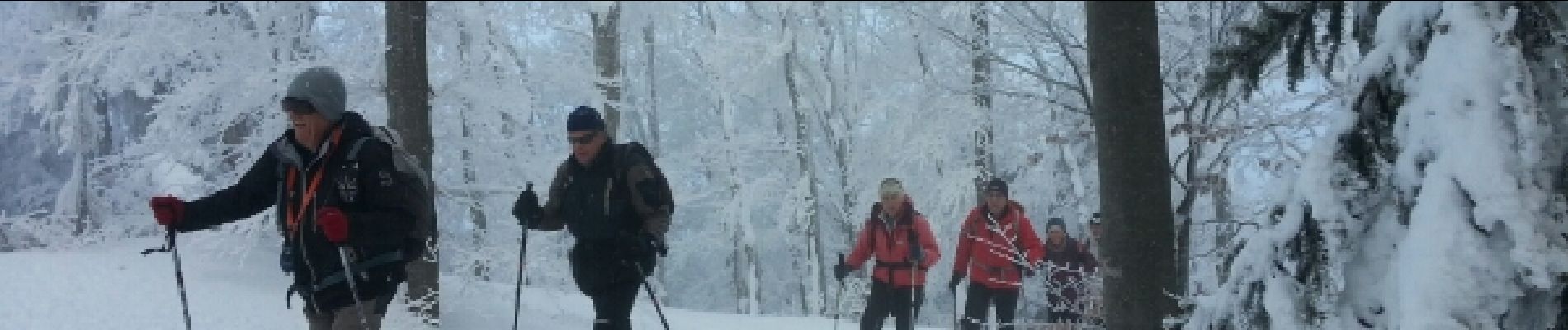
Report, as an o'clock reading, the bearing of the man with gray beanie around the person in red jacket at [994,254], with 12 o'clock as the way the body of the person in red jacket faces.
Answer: The man with gray beanie is roughly at 1 o'clock from the person in red jacket.

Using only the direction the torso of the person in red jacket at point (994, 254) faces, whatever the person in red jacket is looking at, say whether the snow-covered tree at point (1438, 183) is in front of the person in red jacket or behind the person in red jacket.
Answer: in front

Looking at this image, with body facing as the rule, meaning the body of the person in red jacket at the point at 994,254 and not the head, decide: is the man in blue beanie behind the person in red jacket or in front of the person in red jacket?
in front

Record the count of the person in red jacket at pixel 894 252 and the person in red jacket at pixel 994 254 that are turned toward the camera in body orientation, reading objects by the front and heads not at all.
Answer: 2

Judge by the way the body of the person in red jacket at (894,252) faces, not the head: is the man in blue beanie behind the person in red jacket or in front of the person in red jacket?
in front

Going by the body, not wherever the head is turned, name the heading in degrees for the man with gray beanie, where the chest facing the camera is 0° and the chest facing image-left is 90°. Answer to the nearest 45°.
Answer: approximately 45°

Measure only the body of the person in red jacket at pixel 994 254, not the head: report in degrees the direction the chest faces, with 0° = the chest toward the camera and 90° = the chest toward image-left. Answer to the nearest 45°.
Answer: approximately 0°
